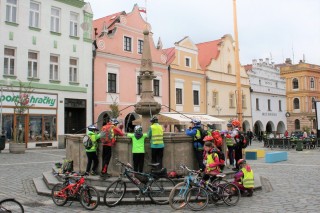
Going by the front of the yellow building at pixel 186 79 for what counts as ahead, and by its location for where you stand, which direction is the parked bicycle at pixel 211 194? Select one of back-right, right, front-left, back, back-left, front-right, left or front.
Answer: front-right

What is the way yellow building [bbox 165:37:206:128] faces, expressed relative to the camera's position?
facing the viewer and to the right of the viewer

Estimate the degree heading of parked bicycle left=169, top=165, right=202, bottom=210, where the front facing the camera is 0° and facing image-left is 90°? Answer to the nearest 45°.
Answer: approximately 45°

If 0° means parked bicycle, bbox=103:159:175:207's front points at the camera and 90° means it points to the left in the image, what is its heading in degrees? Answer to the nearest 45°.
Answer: approximately 90°

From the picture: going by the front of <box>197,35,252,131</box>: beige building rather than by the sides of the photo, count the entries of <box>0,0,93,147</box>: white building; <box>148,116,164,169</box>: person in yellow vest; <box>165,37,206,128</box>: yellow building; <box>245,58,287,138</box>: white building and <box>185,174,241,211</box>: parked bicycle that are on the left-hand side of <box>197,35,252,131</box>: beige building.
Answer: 1

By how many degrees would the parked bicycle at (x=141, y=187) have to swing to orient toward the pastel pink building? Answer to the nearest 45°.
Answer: approximately 90° to its right

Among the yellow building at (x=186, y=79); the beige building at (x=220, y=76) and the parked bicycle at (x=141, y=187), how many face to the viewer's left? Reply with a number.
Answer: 1

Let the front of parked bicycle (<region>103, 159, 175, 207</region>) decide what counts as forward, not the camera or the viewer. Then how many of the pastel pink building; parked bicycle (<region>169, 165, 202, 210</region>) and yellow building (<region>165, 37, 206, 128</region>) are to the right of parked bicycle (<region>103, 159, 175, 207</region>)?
2

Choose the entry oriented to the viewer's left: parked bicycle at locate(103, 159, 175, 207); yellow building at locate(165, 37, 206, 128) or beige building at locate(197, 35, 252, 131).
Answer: the parked bicycle

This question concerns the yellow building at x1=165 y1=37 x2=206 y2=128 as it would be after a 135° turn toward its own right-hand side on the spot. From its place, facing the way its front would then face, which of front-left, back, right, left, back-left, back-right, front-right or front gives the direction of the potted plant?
front-left

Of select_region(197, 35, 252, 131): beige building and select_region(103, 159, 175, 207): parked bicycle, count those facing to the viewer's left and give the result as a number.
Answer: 1

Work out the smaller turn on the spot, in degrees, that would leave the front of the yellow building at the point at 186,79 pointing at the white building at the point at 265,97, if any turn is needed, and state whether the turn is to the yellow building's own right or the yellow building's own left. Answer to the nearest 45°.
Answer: approximately 90° to the yellow building's own left

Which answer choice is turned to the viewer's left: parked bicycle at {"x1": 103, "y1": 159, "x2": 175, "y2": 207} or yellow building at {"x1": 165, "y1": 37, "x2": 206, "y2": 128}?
the parked bicycle

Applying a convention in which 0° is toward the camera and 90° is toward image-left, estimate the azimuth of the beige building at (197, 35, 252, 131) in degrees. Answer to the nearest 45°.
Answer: approximately 315°

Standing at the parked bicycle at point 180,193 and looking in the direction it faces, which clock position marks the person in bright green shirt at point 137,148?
The person in bright green shirt is roughly at 3 o'clock from the parked bicycle.

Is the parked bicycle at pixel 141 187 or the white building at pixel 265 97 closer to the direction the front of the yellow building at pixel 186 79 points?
the parked bicycle
